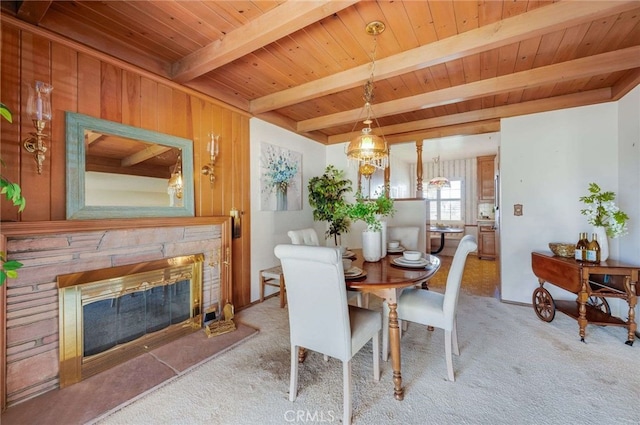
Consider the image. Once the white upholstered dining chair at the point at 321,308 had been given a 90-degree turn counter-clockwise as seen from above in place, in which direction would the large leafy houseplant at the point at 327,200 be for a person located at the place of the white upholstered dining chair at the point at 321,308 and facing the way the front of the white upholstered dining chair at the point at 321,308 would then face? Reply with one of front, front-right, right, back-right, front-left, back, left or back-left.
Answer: front-right

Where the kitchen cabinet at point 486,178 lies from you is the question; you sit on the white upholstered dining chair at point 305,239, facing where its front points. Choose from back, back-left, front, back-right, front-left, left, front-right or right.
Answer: left

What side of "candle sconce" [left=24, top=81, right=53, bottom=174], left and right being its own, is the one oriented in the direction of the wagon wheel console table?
front

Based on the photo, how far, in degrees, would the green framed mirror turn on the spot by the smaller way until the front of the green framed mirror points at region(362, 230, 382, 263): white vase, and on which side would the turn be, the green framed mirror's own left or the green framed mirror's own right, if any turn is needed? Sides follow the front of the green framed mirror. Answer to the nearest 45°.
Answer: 0° — it already faces it

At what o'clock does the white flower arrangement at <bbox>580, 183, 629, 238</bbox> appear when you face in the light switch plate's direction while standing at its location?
The white flower arrangement is roughly at 10 o'clock from the light switch plate.

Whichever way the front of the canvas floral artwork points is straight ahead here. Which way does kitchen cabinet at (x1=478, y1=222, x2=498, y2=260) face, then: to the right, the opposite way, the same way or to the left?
to the right

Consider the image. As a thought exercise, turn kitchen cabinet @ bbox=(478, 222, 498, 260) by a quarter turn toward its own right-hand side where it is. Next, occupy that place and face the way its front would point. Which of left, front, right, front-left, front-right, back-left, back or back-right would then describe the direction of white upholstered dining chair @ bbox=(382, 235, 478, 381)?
left

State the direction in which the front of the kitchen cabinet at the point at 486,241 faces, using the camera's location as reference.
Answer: facing the viewer

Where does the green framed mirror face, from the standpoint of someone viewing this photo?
facing the viewer and to the right of the viewer

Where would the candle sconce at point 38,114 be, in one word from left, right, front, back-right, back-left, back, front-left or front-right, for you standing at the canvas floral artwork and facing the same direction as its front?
right

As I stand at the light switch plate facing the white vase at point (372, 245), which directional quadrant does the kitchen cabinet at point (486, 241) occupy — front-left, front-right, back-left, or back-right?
back-right

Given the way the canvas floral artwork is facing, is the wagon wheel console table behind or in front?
in front

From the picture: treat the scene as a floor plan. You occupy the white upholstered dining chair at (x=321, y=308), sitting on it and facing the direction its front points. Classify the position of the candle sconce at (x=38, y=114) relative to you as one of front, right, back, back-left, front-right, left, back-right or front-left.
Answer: back-left
